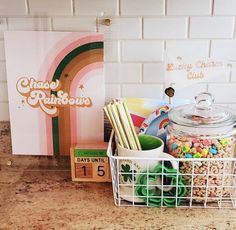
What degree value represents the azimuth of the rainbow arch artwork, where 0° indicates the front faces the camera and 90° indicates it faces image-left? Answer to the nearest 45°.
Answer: approximately 0°
